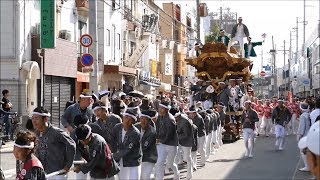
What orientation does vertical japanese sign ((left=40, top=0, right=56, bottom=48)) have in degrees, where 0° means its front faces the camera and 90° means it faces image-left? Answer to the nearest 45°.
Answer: approximately 0°

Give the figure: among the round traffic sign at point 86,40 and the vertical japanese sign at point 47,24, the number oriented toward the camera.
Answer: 2

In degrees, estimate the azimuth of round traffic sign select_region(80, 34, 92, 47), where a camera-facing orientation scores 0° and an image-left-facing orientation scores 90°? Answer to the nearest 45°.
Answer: approximately 0°

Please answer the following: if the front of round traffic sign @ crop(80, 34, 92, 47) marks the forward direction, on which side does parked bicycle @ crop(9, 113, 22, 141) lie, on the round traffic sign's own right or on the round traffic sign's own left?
on the round traffic sign's own right

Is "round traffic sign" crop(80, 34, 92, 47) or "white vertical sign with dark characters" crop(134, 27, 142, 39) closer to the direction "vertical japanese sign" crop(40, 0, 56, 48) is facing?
the round traffic sign

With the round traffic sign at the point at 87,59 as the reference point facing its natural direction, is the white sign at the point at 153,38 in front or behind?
behind

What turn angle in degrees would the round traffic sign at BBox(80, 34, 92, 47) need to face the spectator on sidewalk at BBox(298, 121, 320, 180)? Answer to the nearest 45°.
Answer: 0° — it already faces them
